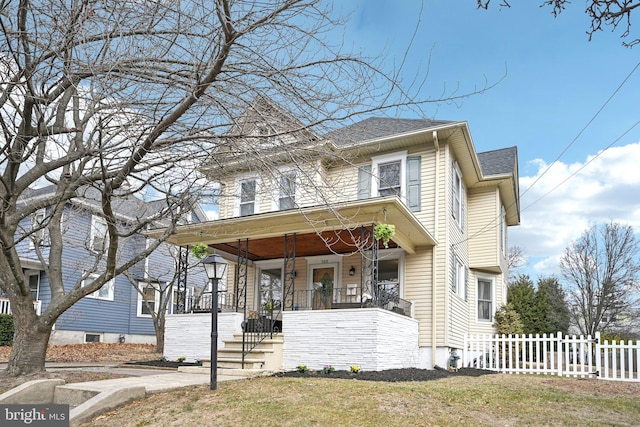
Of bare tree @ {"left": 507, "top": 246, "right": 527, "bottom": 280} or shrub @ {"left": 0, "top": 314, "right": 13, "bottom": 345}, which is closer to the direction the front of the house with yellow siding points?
the shrub

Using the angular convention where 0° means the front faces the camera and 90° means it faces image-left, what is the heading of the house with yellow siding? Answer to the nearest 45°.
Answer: approximately 45°

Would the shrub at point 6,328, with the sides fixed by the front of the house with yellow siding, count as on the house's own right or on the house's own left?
on the house's own right

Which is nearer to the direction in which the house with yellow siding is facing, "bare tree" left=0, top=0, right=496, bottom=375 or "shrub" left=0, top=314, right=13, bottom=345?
the bare tree

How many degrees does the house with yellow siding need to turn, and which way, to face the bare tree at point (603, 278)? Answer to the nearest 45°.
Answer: approximately 180°

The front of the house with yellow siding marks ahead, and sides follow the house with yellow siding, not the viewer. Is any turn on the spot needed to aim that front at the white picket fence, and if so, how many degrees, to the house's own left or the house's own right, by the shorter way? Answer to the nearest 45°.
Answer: approximately 135° to the house's own left
